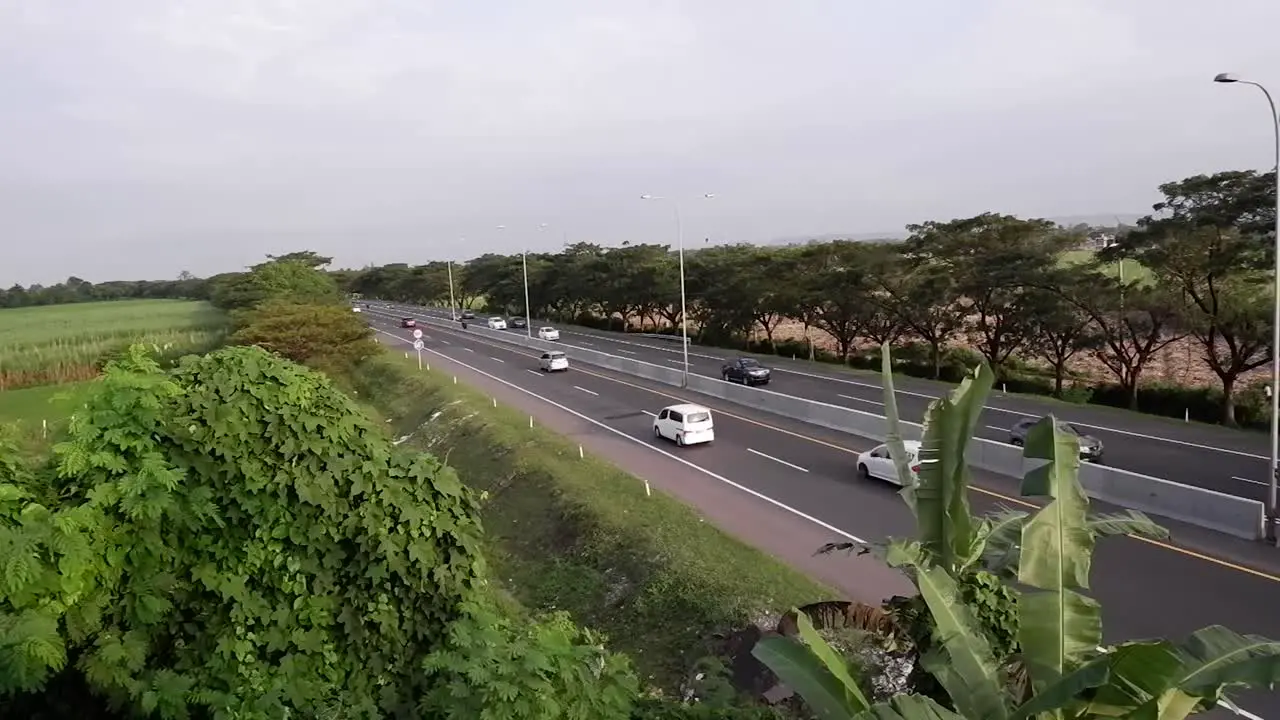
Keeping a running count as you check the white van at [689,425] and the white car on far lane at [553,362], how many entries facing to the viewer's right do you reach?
0

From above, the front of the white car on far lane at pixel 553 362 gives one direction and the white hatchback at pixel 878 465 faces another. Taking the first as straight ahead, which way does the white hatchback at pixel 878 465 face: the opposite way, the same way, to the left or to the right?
the same way

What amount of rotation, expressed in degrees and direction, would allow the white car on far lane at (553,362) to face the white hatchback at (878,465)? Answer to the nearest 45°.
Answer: approximately 135° to its left

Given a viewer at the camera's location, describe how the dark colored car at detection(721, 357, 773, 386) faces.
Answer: facing the viewer and to the right of the viewer

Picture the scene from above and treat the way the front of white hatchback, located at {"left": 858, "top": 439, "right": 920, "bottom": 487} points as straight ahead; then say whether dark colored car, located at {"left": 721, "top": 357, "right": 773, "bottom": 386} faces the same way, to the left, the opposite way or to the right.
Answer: the opposite way

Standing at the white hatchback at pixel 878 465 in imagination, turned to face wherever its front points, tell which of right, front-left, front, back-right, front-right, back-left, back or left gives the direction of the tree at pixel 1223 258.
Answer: right

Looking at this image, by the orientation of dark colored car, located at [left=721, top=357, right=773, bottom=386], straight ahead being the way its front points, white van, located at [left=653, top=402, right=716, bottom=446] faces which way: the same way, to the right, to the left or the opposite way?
the opposite way

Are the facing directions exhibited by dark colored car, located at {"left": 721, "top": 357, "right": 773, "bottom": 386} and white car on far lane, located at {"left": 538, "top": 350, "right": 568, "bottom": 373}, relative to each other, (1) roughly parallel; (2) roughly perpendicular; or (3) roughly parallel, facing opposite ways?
roughly parallel, facing opposite ways

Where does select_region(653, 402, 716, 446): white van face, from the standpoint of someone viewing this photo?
facing away from the viewer and to the left of the viewer

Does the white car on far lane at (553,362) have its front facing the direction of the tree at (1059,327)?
no

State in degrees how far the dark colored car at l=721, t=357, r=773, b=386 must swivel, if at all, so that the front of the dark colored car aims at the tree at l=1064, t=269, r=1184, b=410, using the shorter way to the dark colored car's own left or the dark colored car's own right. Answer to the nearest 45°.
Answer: approximately 45° to the dark colored car's own left

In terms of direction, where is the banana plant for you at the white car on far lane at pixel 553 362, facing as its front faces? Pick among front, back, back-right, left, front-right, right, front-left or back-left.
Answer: back-left

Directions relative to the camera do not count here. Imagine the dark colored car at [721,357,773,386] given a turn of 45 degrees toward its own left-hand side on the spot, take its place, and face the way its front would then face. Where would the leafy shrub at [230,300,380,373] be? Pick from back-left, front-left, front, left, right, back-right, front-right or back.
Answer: back

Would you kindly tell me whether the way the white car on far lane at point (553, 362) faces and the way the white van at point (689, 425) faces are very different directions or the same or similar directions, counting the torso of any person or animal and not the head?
same or similar directions

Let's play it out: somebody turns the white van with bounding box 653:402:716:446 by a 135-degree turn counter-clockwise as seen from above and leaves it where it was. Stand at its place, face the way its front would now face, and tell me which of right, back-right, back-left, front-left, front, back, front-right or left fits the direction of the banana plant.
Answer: front

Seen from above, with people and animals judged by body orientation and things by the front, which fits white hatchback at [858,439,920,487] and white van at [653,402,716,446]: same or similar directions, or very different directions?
same or similar directions

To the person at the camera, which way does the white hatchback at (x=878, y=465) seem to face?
facing away from the viewer and to the left of the viewer

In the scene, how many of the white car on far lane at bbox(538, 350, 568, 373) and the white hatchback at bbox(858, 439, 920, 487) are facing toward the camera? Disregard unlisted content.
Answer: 0

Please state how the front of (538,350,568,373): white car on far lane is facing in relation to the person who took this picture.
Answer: facing away from the viewer and to the left of the viewer

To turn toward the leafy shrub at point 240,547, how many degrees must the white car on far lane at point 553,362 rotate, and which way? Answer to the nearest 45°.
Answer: approximately 135° to its left

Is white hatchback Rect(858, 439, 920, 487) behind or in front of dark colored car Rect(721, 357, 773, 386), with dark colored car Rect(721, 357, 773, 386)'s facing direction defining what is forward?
in front

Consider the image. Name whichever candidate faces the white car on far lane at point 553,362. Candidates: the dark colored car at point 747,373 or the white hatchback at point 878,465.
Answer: the white hatchback
